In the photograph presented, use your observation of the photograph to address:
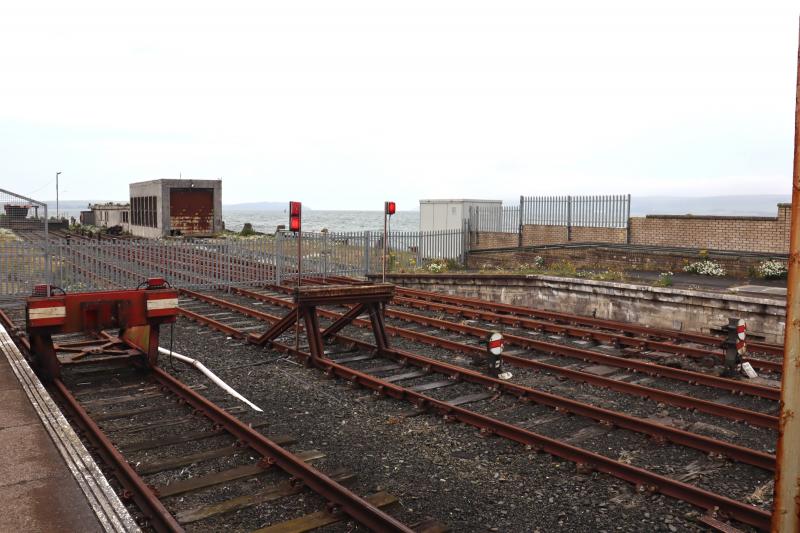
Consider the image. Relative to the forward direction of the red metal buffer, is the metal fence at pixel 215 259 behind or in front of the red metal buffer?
behind

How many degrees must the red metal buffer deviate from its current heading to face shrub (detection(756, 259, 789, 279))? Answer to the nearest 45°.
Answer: approximately 90° to its left

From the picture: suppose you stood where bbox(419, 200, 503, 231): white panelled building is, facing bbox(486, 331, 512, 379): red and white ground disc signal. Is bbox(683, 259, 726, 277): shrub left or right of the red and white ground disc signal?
left

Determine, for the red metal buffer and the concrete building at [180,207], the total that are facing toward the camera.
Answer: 2

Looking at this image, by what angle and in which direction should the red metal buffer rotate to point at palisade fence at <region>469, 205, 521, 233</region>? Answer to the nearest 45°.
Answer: approximately 135° to its left

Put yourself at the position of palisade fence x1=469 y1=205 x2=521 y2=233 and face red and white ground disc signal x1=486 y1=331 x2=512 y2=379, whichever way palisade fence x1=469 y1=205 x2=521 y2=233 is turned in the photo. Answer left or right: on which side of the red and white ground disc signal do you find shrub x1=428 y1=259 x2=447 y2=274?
right

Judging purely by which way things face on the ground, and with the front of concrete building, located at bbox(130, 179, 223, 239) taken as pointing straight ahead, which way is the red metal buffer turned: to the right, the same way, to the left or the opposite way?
the same way

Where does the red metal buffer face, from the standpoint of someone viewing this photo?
facing the viewer

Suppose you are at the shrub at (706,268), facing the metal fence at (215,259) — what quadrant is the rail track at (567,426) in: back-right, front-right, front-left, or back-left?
front-left

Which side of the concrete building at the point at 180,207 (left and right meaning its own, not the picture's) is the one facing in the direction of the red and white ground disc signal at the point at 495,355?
front

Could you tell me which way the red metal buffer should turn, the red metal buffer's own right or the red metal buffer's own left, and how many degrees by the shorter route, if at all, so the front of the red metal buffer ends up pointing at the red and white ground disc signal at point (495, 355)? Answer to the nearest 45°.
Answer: approximately 90° to the red metal buffer's own left

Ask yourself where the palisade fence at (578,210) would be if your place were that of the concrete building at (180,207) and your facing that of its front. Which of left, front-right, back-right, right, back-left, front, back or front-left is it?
front-left

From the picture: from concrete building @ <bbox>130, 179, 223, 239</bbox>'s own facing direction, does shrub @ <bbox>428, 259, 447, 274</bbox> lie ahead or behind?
ahead

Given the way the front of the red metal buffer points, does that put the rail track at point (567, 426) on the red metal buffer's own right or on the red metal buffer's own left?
on the red metal buffer's own left

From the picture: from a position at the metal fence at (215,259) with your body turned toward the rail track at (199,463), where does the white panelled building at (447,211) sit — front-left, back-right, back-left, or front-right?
back-left

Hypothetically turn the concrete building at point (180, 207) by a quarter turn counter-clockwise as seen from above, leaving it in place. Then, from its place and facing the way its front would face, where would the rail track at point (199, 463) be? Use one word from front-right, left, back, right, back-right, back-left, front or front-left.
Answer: right

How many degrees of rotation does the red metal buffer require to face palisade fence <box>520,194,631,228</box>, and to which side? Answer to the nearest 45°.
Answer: approximately 135° to its left

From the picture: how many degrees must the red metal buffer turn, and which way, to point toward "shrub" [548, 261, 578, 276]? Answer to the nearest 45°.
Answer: approximately 135° to its left
